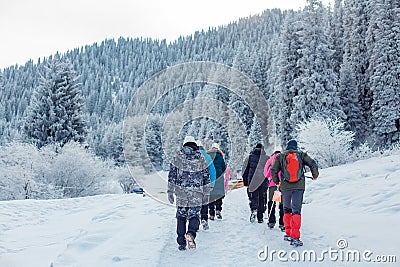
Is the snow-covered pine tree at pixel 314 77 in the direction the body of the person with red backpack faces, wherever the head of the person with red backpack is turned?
yes

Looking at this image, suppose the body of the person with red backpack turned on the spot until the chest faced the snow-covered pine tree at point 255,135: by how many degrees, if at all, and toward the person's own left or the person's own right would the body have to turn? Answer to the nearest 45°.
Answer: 0° — they already face it

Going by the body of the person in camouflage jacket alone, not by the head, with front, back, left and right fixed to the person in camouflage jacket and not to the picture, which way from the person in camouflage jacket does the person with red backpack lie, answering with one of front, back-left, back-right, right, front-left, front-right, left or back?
right

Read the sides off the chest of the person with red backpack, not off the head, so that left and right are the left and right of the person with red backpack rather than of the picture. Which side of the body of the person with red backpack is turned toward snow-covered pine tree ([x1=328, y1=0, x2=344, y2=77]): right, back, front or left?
front

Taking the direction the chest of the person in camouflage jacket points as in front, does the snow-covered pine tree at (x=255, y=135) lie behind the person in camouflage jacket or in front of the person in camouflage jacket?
in front

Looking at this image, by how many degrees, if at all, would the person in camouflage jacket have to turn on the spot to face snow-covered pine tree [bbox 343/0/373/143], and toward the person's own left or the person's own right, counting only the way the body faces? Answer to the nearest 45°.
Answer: approximately 45° to the person's own right

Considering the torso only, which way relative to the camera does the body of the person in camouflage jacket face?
away from the camera

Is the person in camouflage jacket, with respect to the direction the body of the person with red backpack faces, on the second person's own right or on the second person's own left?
on the second person's own left

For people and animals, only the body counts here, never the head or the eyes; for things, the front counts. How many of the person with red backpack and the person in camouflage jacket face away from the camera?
2

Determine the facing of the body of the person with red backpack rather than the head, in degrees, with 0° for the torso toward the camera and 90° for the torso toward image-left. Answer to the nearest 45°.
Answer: approximately 180°
